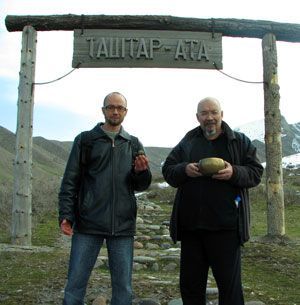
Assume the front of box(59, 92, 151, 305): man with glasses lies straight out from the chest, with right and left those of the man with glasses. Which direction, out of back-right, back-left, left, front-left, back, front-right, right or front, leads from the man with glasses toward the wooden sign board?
back

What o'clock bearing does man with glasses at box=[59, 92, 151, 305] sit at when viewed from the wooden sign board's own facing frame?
The man with glasses is roughly at 12 o'clock from the wooden sign board.

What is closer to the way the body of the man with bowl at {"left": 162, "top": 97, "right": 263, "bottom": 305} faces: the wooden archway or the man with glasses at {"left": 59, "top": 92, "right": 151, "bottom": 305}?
the man with glasses

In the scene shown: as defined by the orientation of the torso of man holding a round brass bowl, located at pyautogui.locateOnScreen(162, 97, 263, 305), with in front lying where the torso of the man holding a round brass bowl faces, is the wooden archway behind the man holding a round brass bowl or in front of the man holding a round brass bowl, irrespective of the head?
behind

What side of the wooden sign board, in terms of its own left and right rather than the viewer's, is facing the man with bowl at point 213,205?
front

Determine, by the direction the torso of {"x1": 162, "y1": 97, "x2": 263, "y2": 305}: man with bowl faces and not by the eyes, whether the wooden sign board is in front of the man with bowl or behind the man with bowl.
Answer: behind

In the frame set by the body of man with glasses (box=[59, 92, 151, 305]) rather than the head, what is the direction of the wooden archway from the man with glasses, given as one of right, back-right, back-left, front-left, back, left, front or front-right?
back

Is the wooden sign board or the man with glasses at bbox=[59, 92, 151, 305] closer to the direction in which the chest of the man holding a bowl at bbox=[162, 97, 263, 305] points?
the man with glasses

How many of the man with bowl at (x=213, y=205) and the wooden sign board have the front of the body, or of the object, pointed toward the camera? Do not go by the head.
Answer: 2
